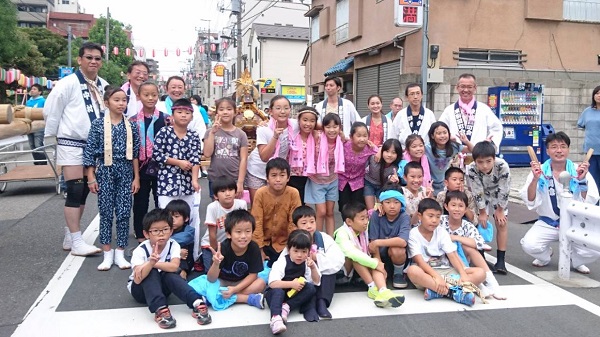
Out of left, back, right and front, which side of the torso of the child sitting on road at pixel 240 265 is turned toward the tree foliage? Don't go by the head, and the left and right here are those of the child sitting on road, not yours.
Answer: back

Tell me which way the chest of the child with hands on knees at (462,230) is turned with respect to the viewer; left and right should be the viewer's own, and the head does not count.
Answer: facing the viewer

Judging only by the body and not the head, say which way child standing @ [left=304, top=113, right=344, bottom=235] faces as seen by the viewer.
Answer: toward the camera

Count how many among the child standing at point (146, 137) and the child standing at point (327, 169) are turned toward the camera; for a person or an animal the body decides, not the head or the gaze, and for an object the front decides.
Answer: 2

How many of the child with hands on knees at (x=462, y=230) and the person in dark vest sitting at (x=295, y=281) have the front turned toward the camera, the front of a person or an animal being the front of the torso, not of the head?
2

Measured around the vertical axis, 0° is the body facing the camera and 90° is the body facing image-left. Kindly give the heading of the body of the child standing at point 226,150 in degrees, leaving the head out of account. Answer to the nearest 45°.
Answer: approximately 0°

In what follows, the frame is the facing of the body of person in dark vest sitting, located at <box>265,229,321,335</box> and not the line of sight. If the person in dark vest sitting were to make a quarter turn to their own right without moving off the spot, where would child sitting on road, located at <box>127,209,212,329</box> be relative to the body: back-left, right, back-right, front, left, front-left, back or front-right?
front

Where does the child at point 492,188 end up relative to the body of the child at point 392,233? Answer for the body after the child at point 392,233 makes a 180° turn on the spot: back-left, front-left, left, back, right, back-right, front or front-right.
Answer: front-right

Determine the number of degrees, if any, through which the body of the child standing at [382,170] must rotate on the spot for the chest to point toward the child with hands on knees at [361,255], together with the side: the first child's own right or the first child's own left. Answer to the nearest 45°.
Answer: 0° — they already face them

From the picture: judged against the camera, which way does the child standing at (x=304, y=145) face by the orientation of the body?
toward the camera
